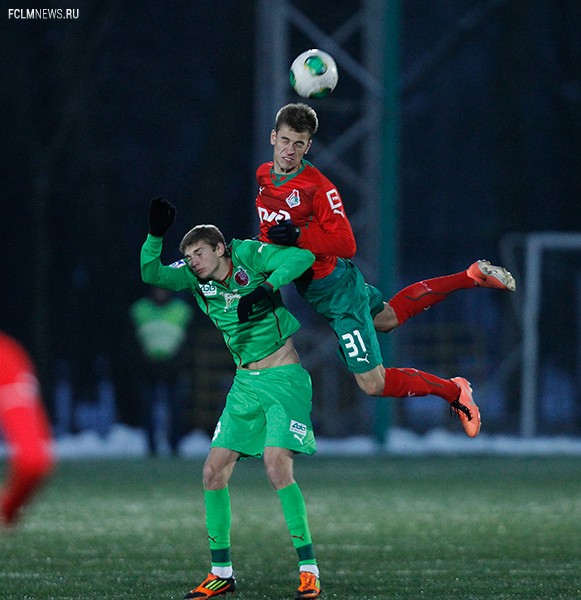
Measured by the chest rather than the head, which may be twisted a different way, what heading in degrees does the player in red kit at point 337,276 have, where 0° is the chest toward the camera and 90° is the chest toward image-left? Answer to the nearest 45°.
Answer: approximately 45°
